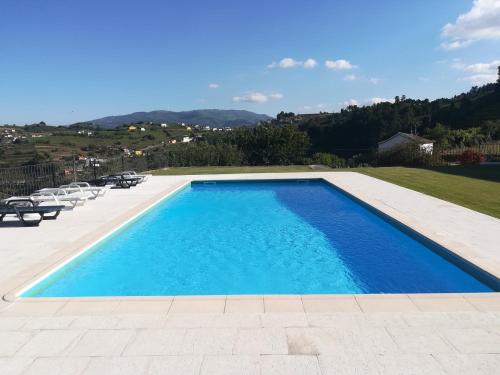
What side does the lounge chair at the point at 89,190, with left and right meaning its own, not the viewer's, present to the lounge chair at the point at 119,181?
left

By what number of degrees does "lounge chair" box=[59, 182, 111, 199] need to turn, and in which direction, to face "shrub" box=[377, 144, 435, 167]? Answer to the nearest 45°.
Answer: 0° — it already faces it

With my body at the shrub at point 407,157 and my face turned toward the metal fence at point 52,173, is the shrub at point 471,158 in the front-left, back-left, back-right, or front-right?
back-left

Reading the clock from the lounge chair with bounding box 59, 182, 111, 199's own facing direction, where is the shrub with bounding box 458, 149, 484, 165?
The shrub is roughly at 12 o'clock from the lounge chair.

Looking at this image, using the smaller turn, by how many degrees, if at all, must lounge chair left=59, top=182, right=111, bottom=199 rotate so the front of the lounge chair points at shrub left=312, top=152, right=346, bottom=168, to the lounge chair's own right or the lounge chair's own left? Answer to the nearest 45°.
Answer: approximately 45° to the lounge chair's own left

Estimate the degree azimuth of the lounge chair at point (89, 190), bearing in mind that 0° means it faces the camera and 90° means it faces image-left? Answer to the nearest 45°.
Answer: approximately 270°

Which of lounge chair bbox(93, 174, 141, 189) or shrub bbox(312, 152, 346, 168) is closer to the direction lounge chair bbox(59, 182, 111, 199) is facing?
the shrub

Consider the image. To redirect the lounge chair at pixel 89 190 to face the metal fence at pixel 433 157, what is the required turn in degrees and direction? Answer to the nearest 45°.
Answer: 0° — it already faces it

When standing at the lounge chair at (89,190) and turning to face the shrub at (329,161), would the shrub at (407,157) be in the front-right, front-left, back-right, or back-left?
front-right

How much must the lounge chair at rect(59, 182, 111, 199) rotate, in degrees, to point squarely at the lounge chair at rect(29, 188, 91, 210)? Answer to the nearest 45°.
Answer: approximately 135° to its right

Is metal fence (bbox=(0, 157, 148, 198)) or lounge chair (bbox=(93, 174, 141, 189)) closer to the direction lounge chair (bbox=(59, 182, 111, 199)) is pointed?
the lounge chair
